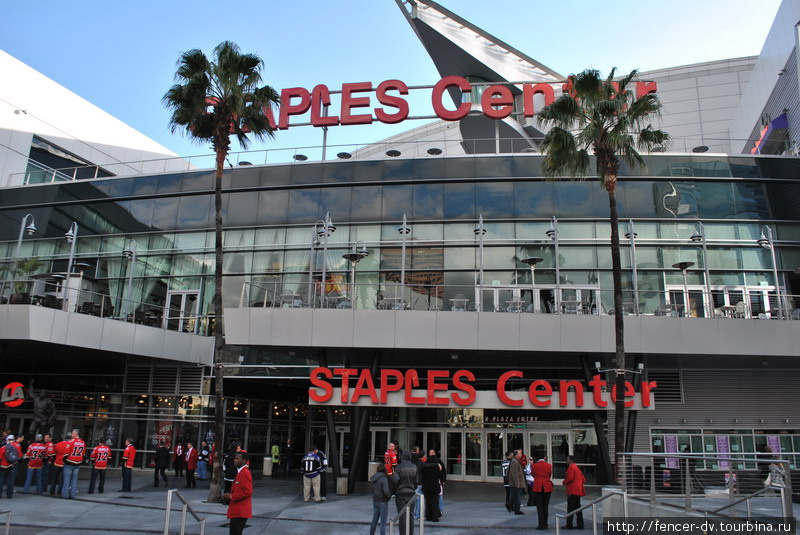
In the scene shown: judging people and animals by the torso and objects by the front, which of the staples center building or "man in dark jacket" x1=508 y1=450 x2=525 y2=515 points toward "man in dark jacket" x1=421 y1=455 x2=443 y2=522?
the staples center building

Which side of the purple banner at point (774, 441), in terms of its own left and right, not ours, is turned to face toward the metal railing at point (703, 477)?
front

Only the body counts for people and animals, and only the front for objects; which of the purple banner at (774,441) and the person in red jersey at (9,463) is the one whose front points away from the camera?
the person in red jersey

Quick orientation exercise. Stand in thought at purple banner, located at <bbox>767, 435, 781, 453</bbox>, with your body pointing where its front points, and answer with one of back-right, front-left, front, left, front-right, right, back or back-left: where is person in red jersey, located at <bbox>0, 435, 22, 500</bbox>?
front-right

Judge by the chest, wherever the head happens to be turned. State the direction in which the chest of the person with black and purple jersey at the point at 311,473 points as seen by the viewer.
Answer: away from the camera

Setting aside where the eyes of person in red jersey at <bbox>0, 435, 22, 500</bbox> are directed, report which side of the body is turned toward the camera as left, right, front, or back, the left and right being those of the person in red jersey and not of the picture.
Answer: back

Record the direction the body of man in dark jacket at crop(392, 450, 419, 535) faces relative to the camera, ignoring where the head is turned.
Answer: away from the camera

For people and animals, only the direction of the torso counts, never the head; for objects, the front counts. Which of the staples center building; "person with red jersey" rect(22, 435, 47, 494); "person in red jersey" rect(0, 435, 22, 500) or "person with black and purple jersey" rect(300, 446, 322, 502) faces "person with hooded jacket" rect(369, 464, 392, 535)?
the staples center building

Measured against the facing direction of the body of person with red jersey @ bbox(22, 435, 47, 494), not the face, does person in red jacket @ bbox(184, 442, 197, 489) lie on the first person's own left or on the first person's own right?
on the first person's own right
